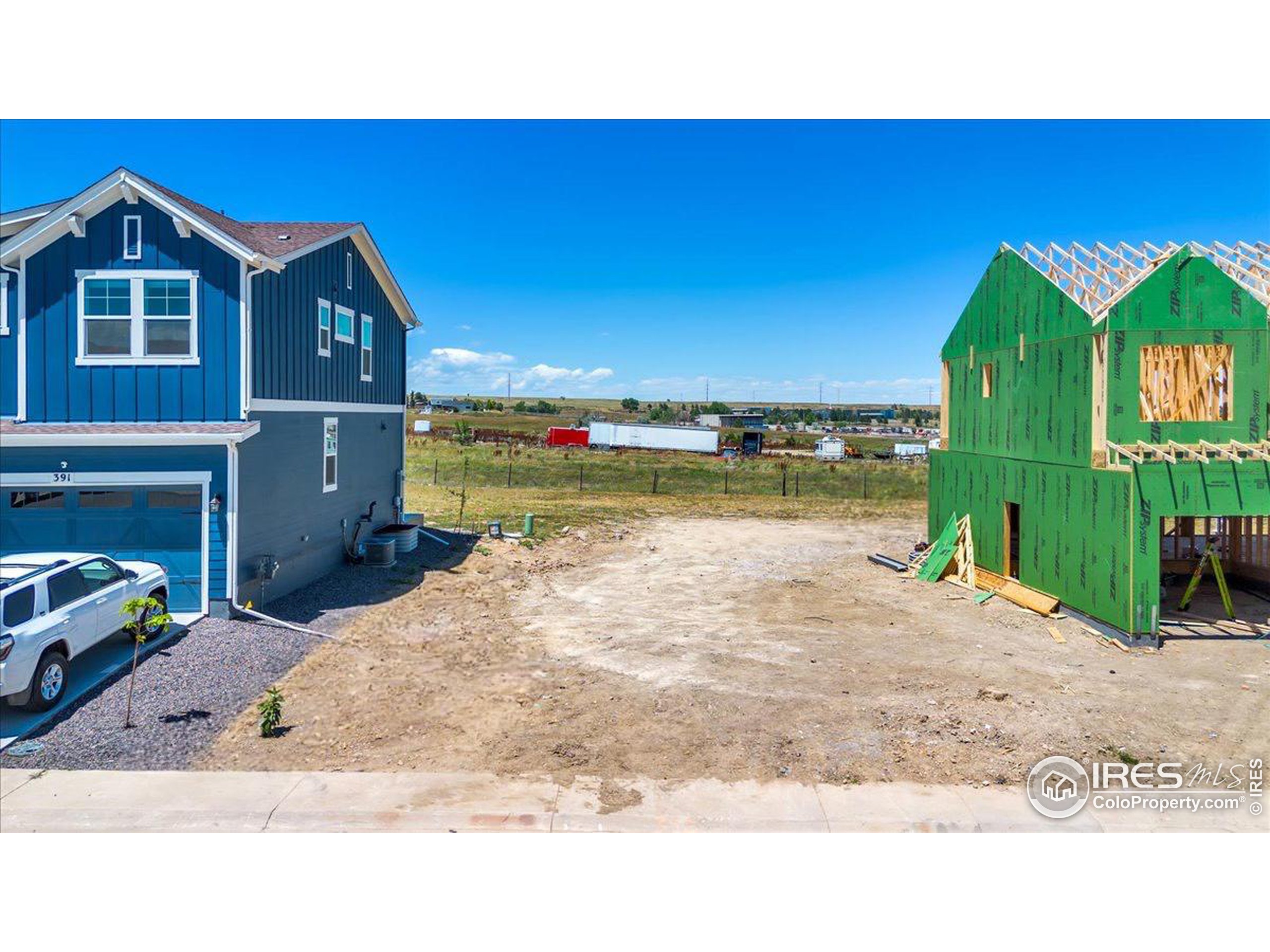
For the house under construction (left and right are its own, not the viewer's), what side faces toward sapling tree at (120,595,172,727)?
right

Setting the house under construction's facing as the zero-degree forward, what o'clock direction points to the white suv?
The white suv is roughly at 3 o'clock from the house under construction.

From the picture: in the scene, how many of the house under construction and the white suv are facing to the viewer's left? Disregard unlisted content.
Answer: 0

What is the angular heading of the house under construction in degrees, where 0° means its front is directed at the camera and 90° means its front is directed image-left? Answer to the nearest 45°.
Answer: approximately 315°
